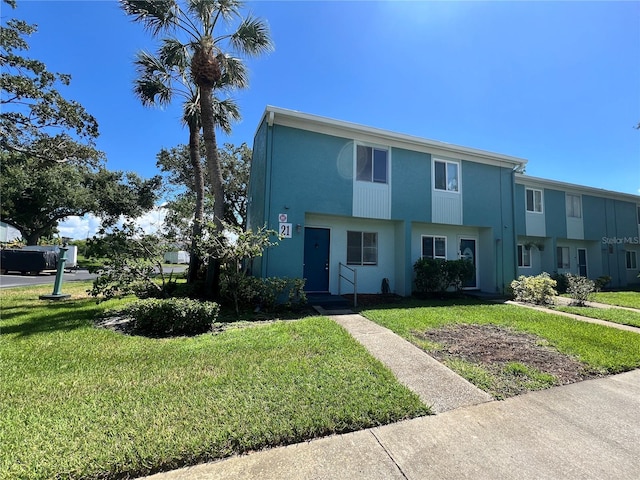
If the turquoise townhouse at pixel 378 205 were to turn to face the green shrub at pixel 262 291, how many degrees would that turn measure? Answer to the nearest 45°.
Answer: approximately 90° to its right

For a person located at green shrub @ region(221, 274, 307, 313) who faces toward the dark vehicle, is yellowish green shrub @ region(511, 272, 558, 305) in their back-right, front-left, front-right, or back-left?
back-right

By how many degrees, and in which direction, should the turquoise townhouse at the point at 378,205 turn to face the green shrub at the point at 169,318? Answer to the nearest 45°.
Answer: approximately 90° to its right

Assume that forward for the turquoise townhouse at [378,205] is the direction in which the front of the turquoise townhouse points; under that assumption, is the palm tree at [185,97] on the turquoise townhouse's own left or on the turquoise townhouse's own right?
on the turquoise townhouse's own right

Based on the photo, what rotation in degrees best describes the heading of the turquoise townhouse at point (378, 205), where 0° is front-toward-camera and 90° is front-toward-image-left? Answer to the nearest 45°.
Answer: approximately 315°

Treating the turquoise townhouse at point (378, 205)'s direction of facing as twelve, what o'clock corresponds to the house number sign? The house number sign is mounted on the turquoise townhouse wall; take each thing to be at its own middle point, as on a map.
The house number sign is roughly at 3 o'clock from the turquoise townhouse.

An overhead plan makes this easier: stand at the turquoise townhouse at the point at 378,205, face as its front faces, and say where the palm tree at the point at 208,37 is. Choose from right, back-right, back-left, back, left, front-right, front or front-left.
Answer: right
